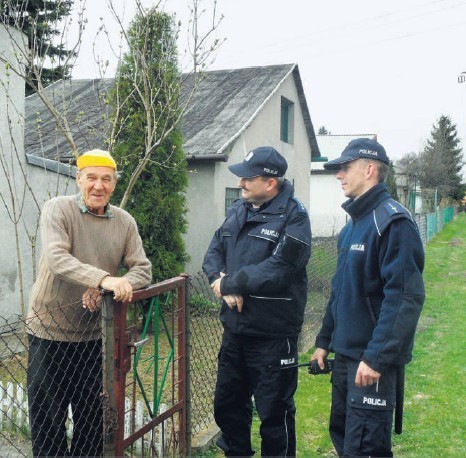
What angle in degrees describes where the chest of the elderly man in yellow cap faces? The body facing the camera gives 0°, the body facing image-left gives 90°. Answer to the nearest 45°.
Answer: approximately 315°

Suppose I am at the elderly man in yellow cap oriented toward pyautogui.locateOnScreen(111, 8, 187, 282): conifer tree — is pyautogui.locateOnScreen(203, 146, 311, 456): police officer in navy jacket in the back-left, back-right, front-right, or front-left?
front-right

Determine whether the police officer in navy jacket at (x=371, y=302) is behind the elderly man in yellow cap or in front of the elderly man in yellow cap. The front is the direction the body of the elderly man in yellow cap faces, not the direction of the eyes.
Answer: in front

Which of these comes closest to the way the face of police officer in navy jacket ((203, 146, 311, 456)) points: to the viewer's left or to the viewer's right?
to the viewer's left

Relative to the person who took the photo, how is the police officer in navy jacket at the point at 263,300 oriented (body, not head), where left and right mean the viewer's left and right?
facing the viewer and to the left of the viewer

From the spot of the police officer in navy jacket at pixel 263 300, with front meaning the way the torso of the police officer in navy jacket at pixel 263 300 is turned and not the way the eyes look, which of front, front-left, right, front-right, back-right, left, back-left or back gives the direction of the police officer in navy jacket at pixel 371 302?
left

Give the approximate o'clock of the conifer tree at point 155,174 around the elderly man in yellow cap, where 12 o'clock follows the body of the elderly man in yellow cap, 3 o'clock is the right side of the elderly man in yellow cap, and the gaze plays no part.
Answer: The conifer tree is roughly at 8 o'clock from the elderly man in yellow cap.

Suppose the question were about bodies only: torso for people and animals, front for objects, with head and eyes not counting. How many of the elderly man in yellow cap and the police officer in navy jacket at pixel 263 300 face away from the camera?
0

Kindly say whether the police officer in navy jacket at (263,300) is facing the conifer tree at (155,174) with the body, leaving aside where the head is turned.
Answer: no

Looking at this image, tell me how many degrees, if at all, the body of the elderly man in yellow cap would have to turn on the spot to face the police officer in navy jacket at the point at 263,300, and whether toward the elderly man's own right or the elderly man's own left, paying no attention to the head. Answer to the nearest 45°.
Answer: approximately 45° to the elderly man's own left

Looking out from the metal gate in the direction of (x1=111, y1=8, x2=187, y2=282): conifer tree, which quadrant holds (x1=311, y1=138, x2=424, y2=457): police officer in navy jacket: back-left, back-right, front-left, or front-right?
back-right

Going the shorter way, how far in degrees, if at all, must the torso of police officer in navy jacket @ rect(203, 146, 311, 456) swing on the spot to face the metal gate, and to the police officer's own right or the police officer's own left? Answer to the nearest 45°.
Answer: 0° — they already face it

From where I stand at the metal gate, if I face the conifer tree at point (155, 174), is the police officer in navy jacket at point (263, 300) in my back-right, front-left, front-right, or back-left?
front-right

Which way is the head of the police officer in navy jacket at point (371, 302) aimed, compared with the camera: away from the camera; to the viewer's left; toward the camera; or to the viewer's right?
to the viewer's left

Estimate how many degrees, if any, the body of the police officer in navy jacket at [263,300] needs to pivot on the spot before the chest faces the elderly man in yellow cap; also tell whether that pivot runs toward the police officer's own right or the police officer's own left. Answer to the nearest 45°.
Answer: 0° — they already face them
